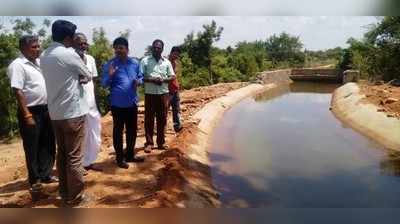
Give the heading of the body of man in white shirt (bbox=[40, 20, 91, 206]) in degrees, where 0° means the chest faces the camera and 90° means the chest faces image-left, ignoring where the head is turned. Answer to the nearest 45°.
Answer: approximately 225°

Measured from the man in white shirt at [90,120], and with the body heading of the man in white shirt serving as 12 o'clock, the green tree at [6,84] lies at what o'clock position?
The green tree is roughly at 7 o'clock from the man in white shirt.

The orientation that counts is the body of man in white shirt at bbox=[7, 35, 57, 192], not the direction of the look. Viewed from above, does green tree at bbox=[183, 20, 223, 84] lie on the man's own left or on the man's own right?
on the man's own left

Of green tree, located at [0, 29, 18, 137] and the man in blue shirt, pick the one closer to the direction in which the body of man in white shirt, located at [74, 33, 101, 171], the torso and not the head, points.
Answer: the man in blue shirt

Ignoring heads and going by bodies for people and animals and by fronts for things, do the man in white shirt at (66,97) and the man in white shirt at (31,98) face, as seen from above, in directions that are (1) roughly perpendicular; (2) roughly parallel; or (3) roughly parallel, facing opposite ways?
roughly perpendicular

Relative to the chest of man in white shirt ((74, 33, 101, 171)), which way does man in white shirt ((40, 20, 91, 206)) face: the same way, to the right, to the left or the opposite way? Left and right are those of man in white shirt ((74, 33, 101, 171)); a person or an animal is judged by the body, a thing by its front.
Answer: to the left

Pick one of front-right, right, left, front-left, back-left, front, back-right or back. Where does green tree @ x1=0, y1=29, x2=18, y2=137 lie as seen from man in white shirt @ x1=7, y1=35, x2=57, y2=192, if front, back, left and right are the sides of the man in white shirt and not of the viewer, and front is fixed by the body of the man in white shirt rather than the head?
back-left

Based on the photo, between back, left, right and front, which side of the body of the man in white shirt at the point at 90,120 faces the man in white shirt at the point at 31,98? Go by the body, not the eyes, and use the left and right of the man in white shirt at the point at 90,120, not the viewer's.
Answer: right

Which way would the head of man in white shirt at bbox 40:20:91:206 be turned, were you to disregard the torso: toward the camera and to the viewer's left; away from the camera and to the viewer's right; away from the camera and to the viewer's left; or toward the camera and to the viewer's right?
away from the camera and to the viewer's right

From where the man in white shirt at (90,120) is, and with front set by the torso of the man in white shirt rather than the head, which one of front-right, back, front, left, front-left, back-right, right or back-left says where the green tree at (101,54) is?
back-left
